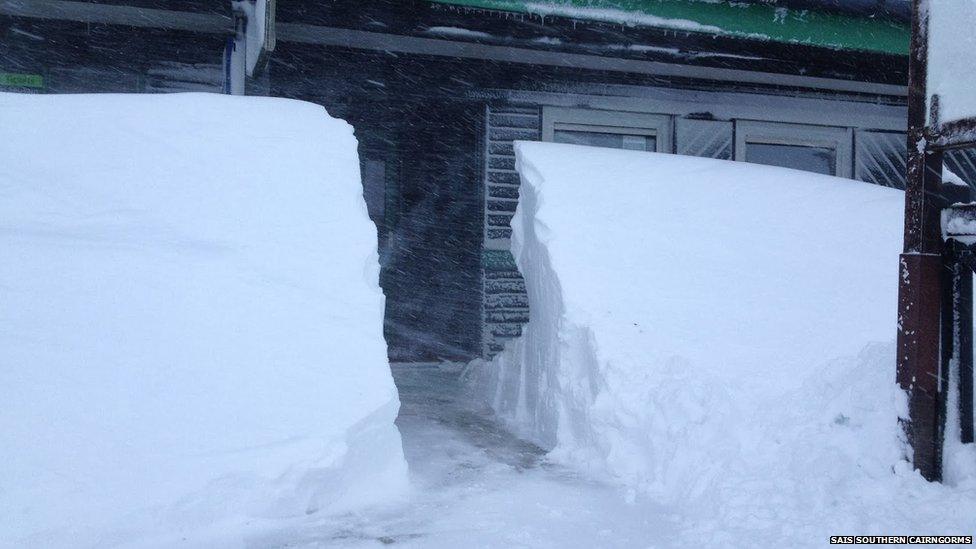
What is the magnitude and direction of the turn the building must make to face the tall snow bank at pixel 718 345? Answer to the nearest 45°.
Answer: approximately 45° to its left

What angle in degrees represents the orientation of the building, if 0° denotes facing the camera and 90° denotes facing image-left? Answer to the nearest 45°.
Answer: approximately 0°
